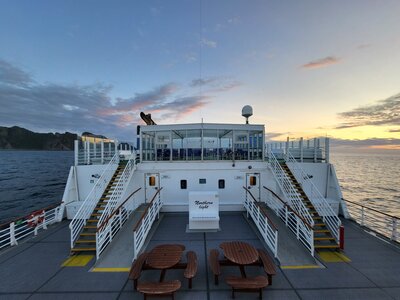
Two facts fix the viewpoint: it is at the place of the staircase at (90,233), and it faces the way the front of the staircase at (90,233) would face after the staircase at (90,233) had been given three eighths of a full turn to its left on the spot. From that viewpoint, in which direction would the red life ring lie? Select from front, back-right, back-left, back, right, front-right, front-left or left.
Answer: left

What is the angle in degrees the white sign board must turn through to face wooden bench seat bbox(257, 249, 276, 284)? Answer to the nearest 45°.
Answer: approximately 45° to its left

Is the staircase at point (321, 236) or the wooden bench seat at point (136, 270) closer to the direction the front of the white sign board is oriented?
the wooden bench seat

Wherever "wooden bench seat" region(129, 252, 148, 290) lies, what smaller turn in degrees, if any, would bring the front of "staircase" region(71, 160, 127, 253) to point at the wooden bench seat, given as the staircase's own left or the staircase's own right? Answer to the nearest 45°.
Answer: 0° — it already faces it

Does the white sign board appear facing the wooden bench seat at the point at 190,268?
yes

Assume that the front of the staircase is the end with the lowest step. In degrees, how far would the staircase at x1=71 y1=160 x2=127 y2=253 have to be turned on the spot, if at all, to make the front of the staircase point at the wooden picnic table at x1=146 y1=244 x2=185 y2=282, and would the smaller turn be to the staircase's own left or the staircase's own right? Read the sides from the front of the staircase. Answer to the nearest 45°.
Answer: approximately 45° to the staircase's own left

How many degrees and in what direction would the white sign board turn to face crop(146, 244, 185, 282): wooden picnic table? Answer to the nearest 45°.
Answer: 0° — it already faces it

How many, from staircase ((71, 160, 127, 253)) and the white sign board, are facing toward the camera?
2

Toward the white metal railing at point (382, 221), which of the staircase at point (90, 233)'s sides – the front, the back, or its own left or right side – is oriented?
left

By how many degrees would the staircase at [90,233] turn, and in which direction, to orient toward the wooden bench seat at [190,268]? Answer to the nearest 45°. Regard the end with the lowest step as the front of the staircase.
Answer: approximately 45° to its left

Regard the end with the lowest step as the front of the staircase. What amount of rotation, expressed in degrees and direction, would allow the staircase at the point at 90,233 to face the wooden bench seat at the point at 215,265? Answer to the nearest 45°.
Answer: approximately 45° to its left

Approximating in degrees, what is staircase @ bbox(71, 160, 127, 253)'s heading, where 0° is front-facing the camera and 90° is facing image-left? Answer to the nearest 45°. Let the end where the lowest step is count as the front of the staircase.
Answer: approximately 0°
